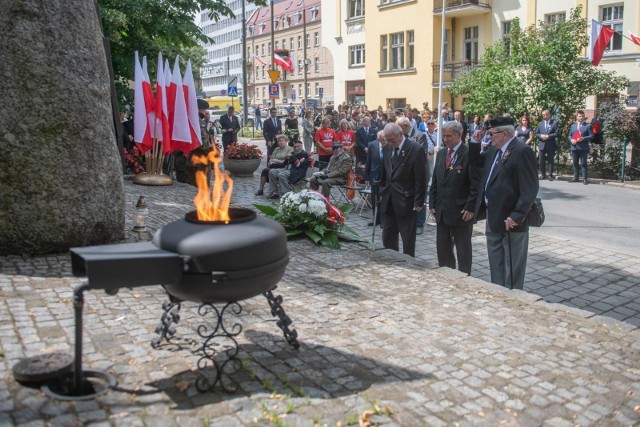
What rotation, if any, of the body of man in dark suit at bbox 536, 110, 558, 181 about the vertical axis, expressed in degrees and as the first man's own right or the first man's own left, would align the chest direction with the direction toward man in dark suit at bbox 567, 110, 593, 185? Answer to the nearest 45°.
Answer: approximately 45° to the first man's own left

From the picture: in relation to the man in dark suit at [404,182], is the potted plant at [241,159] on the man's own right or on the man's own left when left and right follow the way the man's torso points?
on the man's own right

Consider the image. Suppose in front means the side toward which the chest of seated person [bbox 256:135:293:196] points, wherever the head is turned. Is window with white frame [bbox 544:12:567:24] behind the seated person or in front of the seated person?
behind

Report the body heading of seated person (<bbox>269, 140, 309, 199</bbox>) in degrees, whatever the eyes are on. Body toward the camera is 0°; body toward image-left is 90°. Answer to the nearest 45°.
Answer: approximately 45°

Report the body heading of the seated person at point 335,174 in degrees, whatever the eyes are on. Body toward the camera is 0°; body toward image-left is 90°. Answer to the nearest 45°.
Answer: approximately 45°

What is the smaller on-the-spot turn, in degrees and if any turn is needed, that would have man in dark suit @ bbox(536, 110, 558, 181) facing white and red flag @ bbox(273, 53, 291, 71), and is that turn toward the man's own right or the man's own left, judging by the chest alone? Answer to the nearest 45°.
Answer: approximately 135° to the man's own right
